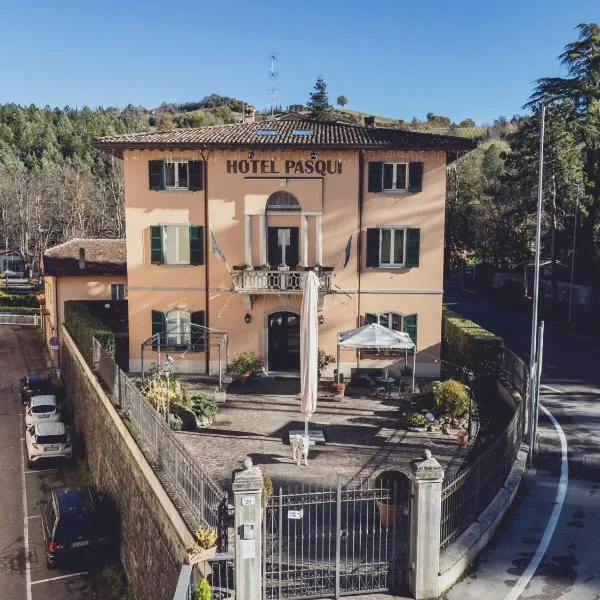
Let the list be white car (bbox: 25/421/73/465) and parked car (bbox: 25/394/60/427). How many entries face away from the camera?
2

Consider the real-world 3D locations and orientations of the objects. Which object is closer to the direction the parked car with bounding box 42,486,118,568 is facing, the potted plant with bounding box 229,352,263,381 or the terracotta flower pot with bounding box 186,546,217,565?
the potted plant

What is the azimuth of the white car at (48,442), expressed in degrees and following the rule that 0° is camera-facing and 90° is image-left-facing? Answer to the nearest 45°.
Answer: approximately 180°

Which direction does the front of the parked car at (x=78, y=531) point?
away from the camera

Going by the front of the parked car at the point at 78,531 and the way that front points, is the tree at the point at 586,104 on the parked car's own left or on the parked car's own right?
on the parked car's own right

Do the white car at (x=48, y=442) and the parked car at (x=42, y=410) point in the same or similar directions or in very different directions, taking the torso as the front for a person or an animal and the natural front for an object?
same or similar directions

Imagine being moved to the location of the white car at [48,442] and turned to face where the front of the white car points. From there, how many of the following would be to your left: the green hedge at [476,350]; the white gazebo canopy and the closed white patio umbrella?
0

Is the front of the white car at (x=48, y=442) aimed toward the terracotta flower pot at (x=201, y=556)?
no

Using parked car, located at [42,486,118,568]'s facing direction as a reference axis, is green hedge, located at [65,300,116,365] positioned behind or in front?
in front

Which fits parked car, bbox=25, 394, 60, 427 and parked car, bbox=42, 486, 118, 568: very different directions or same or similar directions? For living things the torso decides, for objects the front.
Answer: same or similar directions
